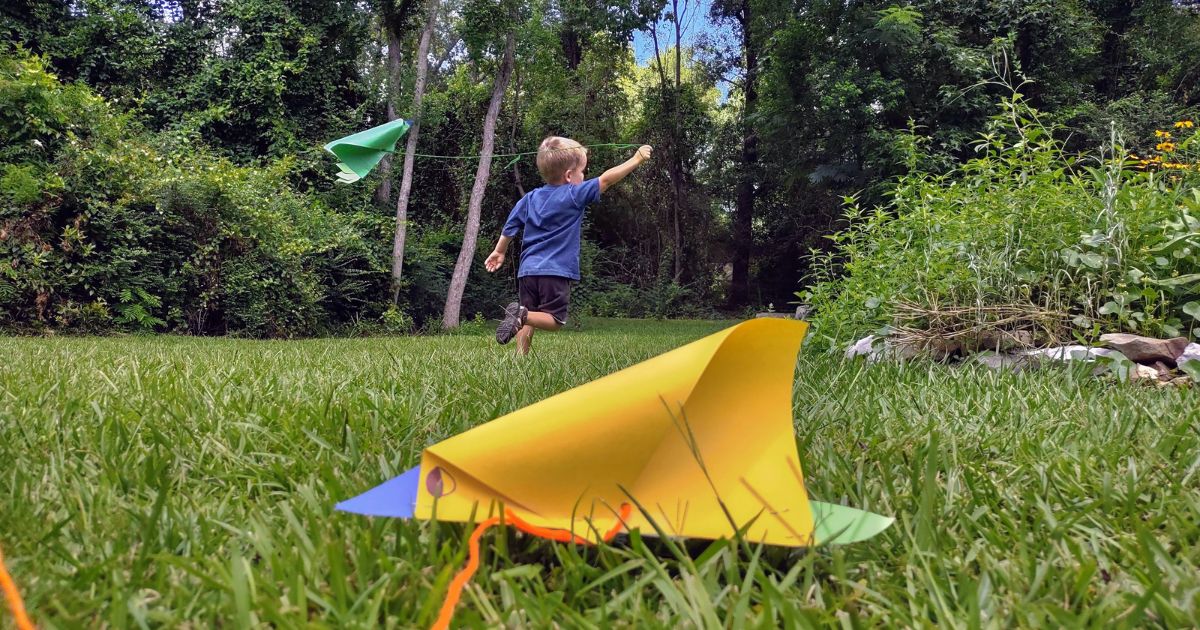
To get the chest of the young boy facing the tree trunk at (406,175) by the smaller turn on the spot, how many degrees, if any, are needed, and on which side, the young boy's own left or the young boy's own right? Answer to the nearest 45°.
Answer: approximately 45° to the young boy's own left

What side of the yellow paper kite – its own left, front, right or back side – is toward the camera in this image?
left

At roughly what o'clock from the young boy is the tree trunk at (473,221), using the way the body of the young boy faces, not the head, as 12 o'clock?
The tree trunk is roughly at 10 o'clock from the young boy.

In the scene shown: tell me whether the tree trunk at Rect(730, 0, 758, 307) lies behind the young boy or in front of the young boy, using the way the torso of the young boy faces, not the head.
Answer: in front

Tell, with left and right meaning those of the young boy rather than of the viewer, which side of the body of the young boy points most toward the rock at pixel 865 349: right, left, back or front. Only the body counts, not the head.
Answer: right

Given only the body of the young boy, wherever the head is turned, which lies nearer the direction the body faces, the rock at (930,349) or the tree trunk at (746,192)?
the tree trunk

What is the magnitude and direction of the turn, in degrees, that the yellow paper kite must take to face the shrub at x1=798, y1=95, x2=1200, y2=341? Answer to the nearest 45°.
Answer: approximately 135° to its right

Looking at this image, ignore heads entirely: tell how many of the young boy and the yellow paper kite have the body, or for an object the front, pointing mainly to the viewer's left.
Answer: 1

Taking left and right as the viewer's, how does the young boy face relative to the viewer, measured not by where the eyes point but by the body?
facing away from the viewer and to the right of the viewer

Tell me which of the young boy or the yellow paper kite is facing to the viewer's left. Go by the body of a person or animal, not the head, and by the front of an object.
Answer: the yellow paper kite

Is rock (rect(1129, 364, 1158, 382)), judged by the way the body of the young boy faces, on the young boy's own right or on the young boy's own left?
on the young boy's own right

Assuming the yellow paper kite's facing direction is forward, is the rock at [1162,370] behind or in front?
behind

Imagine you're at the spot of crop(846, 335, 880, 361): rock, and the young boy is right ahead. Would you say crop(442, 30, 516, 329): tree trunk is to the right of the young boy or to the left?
right

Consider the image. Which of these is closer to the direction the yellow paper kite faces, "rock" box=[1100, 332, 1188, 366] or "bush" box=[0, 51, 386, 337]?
the bush

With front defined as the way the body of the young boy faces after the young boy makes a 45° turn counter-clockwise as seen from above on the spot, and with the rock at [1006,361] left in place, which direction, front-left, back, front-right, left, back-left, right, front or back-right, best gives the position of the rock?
back-right
